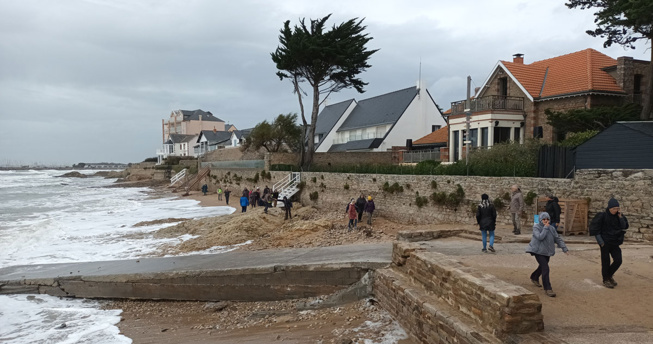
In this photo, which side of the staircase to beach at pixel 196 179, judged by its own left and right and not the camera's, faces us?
left

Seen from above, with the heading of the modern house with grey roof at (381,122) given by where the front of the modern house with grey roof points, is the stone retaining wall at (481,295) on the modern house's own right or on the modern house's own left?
on the modern house's own left

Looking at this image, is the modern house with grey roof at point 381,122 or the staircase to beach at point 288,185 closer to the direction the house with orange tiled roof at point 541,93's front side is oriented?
the staircase to beach

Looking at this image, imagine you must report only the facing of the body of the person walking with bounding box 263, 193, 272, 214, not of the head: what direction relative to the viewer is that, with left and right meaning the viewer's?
facing away from the viewer

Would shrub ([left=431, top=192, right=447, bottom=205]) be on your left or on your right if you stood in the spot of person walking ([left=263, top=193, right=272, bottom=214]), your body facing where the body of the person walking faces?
on your right

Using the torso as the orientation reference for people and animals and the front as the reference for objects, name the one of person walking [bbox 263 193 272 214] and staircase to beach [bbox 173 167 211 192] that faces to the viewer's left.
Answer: the staircase to beach

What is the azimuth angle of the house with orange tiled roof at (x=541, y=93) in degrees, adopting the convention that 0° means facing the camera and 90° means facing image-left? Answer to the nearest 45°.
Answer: approximately 45°

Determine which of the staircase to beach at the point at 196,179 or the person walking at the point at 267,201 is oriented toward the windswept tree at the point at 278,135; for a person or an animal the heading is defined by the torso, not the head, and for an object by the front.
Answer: the person walking

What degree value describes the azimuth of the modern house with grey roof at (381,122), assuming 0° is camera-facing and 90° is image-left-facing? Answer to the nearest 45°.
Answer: approximately 45°
